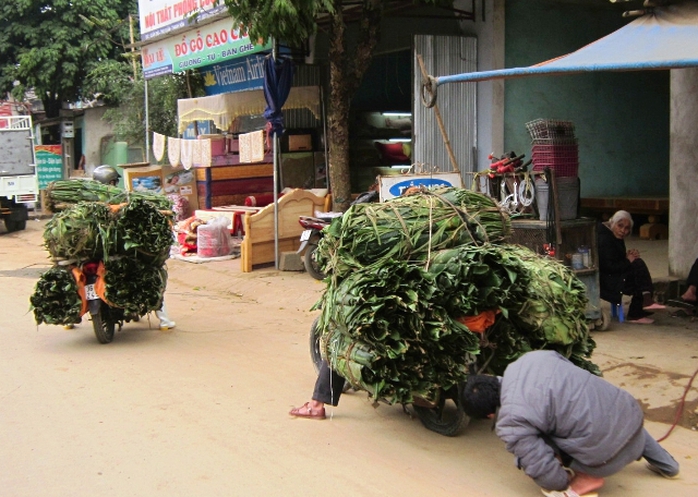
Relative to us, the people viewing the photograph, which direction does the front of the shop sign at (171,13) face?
facing the viewer and to the left of the viewer

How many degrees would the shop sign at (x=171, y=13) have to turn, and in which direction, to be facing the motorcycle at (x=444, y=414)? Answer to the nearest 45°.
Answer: approximately 45° to its left

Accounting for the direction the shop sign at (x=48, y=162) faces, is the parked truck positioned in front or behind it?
in front

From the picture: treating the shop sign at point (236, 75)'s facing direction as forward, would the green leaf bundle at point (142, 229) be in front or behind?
in front

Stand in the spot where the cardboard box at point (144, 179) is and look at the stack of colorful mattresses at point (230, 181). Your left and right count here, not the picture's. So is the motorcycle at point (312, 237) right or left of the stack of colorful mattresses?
right

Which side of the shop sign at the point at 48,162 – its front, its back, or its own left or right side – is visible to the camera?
front

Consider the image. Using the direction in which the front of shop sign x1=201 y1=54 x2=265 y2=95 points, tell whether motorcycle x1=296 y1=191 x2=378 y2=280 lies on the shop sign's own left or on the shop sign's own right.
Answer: on the shop sign's own left

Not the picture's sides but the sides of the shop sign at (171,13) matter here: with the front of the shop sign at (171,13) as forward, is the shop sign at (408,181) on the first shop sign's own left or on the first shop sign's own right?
on the first shop sign's own left

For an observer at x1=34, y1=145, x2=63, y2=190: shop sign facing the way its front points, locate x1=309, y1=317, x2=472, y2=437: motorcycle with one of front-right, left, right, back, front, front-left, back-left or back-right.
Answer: front

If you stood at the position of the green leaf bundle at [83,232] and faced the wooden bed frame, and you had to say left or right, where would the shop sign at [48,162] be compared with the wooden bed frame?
left
